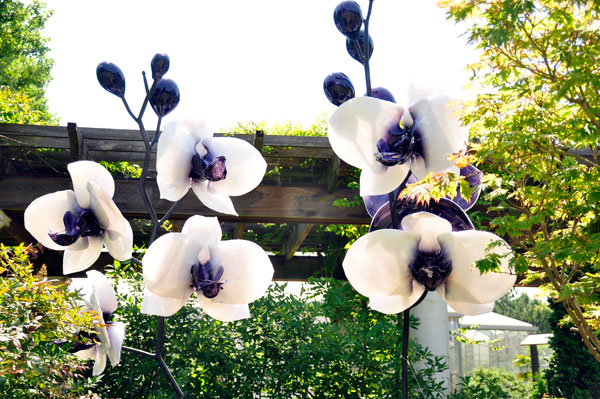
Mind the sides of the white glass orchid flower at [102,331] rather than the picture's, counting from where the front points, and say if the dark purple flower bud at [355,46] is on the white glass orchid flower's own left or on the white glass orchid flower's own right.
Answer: on the white glass orchid flower's own left

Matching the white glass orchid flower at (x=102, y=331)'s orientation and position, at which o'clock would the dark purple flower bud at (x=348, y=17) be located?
The dark purple flower bud is roughly at 8 o'clock from the white glass orchid flower.

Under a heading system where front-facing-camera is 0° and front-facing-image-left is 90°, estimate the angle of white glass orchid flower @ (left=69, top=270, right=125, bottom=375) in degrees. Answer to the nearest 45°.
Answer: approximately 90°

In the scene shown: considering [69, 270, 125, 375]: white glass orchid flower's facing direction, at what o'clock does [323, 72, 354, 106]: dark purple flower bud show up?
The dark purple flower bud is roughly at 8 o'clock from the white glass orchid flower.
